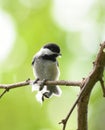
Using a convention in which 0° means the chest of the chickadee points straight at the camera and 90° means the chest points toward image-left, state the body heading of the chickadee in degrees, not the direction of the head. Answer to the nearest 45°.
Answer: approximately 315°
